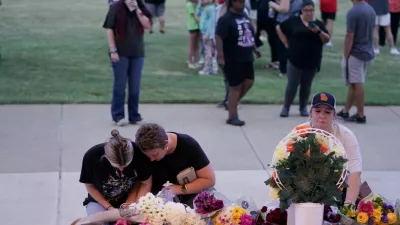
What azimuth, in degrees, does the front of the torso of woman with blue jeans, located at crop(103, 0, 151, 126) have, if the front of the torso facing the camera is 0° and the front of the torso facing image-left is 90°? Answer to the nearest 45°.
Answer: approximately 0°

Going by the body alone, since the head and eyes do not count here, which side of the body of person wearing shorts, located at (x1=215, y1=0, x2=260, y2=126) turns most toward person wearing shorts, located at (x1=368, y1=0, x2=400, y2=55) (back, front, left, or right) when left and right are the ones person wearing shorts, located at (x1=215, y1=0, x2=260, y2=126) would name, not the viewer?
left

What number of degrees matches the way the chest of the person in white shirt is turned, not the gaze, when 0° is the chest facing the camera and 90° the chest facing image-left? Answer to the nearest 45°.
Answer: approximately 0°

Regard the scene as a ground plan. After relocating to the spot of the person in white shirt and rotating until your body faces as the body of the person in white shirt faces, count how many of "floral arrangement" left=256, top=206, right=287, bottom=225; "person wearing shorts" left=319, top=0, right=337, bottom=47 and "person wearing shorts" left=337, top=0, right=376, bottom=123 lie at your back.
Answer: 2

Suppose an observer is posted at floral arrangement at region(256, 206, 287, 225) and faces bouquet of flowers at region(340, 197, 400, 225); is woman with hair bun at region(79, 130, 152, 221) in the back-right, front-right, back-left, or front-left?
back-left
